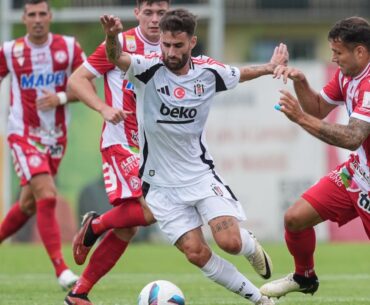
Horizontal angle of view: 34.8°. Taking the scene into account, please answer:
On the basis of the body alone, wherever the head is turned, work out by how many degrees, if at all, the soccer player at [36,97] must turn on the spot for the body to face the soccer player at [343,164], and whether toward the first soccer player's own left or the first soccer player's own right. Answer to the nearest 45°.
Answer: approximately 45° to the first soccer player's own left

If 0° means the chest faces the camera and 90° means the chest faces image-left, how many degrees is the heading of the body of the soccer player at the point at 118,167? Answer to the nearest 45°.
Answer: approximately 315°

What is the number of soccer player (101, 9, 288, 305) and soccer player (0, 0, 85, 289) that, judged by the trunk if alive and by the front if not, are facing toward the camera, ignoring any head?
2

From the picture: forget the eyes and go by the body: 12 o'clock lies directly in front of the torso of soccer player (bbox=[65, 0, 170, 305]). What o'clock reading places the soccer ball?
The soccer ball is roughly at 1 o'clock from the soccer player.

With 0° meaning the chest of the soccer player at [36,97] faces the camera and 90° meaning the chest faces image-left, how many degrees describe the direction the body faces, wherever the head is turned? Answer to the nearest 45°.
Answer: approximately 0°

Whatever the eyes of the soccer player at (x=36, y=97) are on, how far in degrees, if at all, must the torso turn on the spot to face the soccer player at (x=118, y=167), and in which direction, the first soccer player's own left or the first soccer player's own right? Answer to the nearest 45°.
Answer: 0° — they already face them

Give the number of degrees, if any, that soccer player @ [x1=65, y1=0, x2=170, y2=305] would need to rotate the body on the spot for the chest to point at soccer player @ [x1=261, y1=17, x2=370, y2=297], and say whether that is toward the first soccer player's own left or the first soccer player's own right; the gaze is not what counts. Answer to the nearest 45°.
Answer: approximately 45° to the first soccer player's own left

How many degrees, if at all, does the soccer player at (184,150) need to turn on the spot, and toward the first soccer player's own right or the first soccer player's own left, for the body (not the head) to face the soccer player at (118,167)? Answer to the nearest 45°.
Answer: approximately 135° to the first soccer player's own right

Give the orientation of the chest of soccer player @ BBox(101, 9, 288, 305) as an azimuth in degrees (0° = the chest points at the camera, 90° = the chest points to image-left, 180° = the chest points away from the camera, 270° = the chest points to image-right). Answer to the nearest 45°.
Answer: approximately 0°
